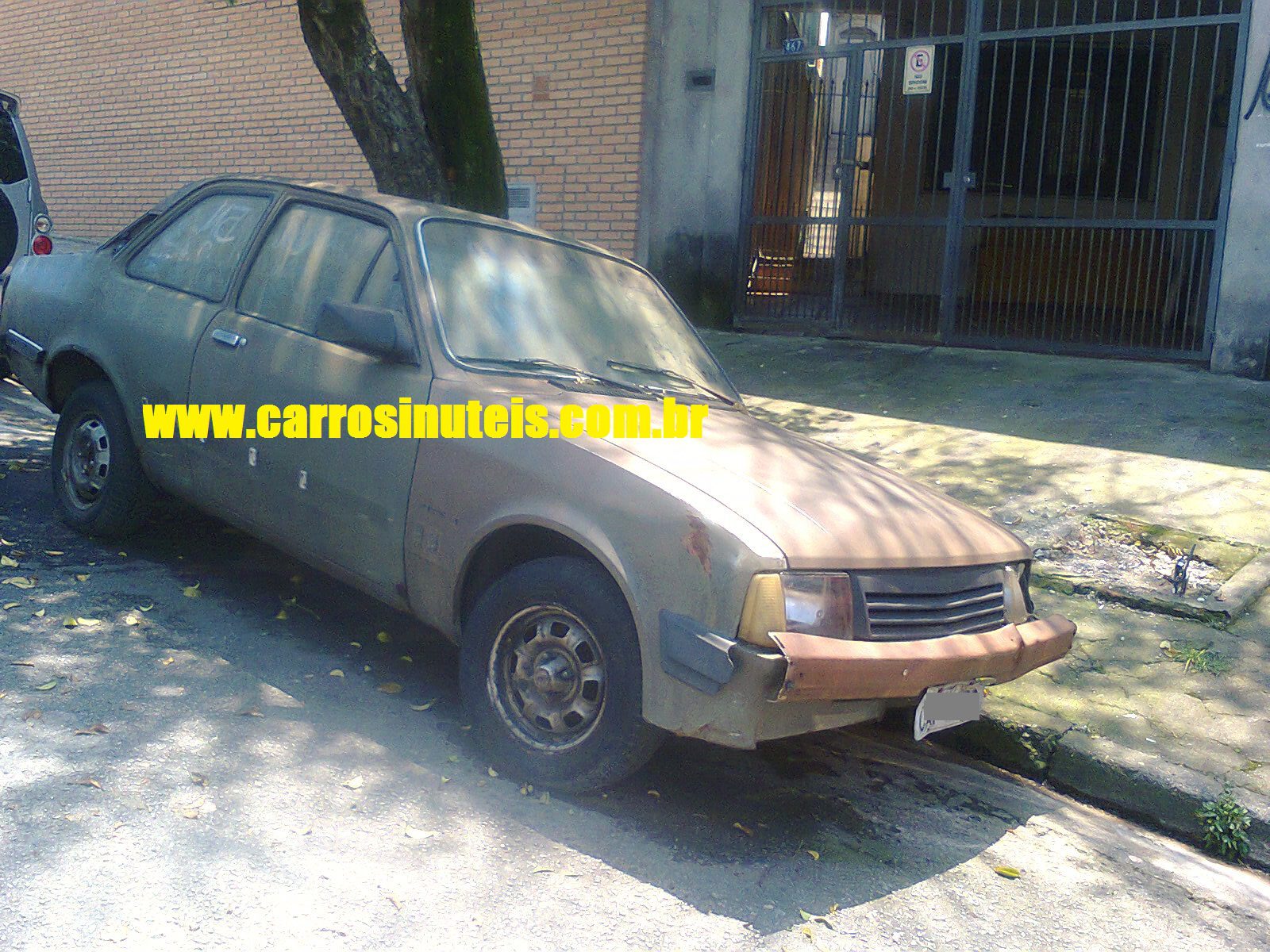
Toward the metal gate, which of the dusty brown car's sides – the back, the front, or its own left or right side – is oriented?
left

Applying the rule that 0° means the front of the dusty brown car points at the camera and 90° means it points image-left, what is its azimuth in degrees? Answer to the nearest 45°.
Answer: approximately 315°

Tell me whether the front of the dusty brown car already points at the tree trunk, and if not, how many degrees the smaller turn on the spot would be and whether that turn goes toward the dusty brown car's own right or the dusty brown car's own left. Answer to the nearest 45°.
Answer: approximately 135° to the dusty brown car's own left
